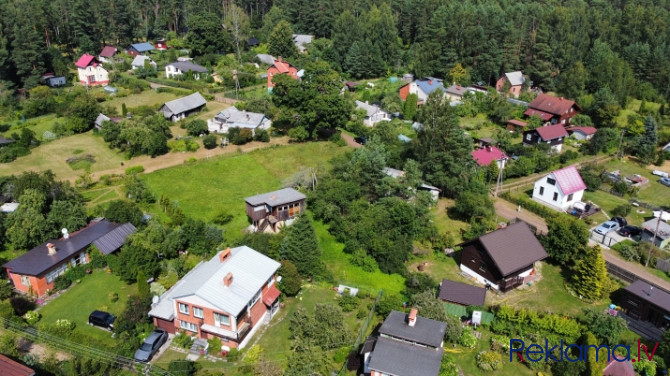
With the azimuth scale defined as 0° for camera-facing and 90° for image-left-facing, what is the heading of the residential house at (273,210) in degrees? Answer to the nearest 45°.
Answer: approximately 0°

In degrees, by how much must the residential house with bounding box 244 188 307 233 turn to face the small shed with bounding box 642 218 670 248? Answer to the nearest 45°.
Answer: approximately 90° to its left

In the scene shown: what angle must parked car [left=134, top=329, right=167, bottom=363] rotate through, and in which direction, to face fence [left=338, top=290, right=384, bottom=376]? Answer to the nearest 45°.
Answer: approximately 135° to its left

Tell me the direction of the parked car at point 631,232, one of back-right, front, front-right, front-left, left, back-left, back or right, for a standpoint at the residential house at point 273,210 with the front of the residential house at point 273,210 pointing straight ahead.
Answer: left

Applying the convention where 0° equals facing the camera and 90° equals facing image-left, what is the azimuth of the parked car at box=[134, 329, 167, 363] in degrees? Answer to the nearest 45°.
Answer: approximately 45°

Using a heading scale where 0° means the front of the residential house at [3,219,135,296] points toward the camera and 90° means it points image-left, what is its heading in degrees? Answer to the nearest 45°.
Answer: approximately 315°

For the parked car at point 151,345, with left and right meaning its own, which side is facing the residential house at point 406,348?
left
